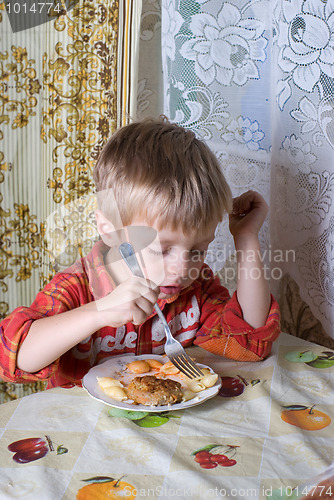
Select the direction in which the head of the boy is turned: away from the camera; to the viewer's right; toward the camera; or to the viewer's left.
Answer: toward the camera

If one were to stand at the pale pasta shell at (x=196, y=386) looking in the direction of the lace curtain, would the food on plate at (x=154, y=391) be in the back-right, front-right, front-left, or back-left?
back-left
